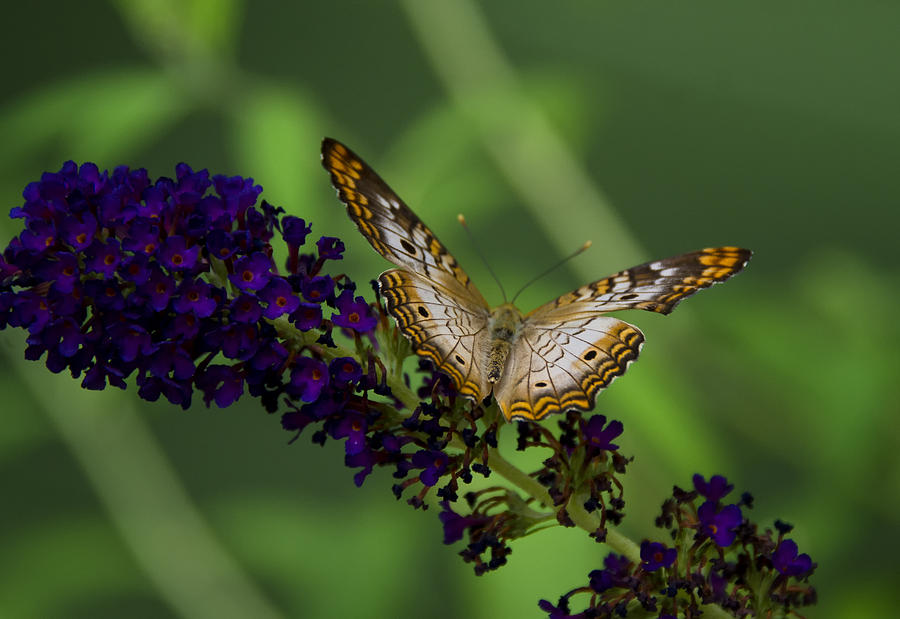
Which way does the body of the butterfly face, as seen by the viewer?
away from the camera
